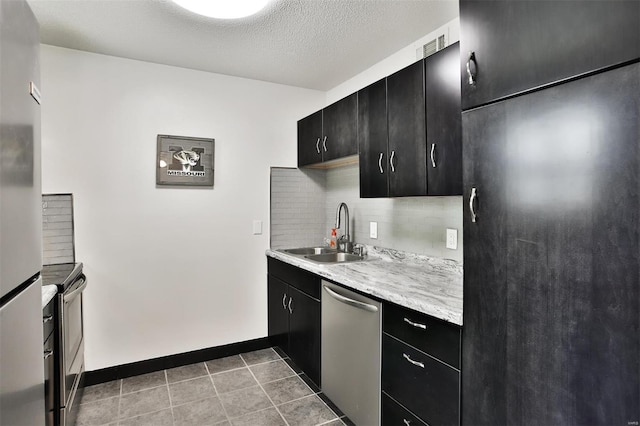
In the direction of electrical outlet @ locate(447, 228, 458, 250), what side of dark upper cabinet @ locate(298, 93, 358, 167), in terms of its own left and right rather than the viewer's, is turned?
left

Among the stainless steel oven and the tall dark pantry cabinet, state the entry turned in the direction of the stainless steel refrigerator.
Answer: the tall dark pantry cabinet

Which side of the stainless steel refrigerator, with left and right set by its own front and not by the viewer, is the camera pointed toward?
right

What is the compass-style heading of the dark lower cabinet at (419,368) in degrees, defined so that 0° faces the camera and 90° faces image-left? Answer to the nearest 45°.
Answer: approximately 45°

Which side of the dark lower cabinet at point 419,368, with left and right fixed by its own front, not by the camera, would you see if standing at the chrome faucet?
right

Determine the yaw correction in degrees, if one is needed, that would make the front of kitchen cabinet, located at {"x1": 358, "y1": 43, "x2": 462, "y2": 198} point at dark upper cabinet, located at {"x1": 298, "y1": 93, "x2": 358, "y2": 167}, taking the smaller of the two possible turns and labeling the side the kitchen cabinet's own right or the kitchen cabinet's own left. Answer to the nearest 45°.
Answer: approximately 90° to the kitchen cabinet's own right

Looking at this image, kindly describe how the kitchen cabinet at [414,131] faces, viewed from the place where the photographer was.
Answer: facing the viewer and to the left of the viewer

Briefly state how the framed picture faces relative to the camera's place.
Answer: facing the viewer

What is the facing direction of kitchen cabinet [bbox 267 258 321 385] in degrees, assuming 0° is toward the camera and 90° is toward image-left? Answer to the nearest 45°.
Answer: approximately 45°

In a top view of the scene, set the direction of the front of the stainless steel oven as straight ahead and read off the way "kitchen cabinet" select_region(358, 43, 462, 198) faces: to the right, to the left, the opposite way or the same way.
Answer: the opposite way

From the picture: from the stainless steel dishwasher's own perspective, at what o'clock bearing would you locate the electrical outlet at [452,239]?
The electrical outlet is roughly at 7 o'clock from the stainless steel dishwasher.

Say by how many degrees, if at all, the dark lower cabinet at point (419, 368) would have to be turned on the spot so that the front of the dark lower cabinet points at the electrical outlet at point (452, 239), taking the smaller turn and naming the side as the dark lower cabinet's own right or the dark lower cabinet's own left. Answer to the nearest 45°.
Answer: approximately 135° to the dark lower cabinet's own right

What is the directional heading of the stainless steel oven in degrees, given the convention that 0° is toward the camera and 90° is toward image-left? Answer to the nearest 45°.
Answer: approximately 270°

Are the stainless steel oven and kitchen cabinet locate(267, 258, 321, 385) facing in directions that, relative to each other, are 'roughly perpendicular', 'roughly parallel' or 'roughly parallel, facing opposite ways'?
roughly parallel, facing opposite ways

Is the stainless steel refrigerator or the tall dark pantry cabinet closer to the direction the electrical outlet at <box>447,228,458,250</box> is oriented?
the stainless steel refrigerator

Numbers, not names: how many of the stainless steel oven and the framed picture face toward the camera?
1
